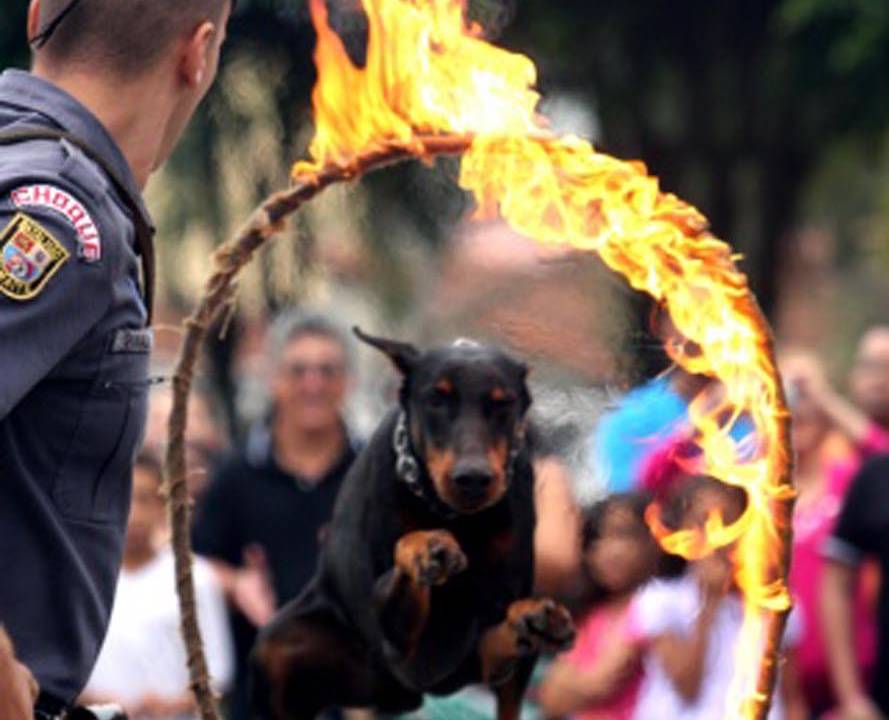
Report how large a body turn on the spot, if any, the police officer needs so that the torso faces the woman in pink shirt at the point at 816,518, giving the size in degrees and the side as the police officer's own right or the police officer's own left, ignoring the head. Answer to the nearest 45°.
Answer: approximately 45° to the police officer's own left

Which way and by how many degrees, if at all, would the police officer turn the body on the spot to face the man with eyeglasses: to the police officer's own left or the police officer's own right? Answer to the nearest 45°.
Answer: approximately 90° to the police officer's own left

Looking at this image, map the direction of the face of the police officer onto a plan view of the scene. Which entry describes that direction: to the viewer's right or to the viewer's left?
to the viewer's right

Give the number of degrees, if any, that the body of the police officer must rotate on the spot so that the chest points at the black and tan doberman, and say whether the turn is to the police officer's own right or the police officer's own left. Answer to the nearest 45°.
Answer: approximately 45° to the police officer's own left

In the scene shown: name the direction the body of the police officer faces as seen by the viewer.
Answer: to the viewer's right

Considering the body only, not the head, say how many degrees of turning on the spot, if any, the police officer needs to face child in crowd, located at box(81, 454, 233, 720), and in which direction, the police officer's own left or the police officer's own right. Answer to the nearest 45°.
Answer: approximately 90° to the police officer's own left
